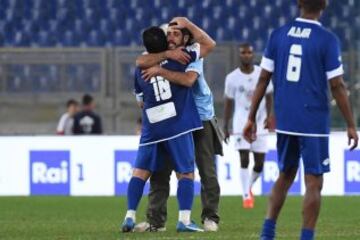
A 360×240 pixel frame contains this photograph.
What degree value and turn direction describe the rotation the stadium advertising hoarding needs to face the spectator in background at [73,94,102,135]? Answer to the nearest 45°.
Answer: approximately 180°

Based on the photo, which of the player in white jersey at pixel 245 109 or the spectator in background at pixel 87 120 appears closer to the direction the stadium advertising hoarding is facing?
the player in white jersey

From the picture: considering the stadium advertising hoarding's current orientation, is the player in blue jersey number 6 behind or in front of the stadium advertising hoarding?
in front

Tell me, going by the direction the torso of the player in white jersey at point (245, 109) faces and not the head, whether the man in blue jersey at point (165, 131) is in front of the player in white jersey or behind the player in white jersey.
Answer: in front

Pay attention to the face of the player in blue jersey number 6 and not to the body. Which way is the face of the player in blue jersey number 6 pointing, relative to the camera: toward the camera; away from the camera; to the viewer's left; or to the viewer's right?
away from the camera

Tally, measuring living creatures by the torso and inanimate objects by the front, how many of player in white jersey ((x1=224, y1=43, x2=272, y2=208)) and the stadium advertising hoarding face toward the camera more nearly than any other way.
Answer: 2

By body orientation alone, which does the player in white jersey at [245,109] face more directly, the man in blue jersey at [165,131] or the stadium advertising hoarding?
the man in blue jersey

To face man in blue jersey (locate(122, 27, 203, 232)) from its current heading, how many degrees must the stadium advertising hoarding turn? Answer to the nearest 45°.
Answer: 0° — it already faces them

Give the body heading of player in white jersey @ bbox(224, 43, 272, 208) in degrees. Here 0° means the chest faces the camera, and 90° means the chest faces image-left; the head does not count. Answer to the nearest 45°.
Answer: approximately 0°
